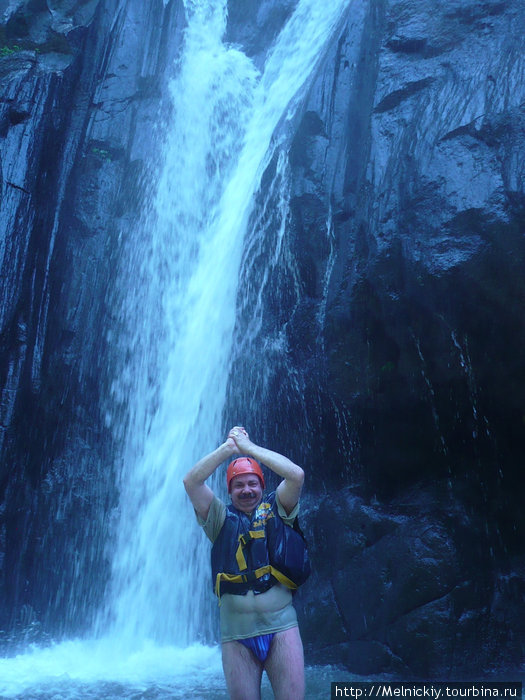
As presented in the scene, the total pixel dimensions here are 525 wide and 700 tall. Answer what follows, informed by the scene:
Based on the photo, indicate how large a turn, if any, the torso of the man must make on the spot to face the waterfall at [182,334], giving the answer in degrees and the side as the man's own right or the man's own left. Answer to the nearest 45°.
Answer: approximately 180°

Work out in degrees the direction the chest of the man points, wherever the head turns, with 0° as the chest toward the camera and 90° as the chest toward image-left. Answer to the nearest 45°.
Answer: approximately 0°
